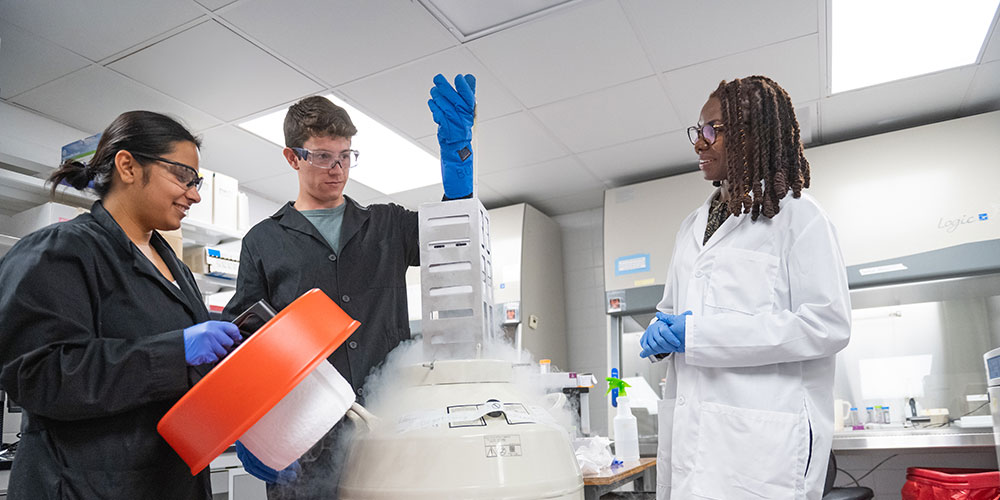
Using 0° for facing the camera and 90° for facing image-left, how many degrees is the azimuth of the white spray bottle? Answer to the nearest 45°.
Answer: approximately 90°

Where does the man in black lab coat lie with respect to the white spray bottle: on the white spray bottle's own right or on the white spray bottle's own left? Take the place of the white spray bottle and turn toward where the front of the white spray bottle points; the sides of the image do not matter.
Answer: on the white spray bottle's own left

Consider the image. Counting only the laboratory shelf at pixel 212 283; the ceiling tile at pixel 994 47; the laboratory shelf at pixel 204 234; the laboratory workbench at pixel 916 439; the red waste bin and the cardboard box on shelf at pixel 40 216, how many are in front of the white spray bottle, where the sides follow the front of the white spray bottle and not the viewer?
3

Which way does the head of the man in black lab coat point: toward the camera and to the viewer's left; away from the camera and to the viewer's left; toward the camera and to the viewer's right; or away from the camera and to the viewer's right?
toward the camera and to the viewer's right

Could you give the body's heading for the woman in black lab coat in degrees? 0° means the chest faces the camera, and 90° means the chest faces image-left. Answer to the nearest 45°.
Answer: approximately 270°

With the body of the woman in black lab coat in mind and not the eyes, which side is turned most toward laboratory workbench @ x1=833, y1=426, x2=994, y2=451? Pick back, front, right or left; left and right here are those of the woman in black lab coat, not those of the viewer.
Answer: front

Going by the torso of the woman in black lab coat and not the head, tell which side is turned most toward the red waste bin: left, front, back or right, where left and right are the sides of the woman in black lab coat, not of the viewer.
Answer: front

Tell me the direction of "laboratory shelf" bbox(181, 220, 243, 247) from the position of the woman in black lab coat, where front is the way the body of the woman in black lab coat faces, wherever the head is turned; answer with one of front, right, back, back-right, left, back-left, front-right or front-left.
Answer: left

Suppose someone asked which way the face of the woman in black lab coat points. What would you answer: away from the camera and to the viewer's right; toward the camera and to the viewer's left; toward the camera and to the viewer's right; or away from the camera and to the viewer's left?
toward the camera and to the viewer's right

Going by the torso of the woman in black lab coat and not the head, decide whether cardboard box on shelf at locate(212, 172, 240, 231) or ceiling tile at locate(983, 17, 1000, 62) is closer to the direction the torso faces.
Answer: the ceiling tile

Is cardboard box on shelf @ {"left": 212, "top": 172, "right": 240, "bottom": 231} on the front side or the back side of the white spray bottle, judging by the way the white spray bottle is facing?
on the front side

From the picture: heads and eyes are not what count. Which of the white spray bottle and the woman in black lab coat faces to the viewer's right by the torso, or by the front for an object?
the woman in black lab coat

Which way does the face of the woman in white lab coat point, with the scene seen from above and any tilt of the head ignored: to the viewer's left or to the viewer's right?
to the viewer's left

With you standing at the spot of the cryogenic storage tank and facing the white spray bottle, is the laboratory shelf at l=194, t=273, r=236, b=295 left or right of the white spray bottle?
left

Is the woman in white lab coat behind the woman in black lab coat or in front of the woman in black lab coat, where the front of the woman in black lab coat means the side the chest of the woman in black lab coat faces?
in front

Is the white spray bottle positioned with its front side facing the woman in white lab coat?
no

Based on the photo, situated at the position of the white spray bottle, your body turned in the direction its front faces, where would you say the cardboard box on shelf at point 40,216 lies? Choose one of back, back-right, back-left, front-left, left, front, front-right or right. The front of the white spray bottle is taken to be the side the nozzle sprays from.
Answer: front

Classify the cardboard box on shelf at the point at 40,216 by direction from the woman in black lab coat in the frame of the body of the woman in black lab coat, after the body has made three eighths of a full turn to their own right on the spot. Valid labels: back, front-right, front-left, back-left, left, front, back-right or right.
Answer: back-right

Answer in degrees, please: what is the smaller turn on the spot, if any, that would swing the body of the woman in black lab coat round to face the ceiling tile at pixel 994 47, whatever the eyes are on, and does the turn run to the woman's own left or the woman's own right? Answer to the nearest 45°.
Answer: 0° — they already face it

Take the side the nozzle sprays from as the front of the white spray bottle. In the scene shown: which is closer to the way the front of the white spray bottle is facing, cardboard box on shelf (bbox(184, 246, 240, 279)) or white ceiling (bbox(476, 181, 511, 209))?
the cardboard box on shelf
